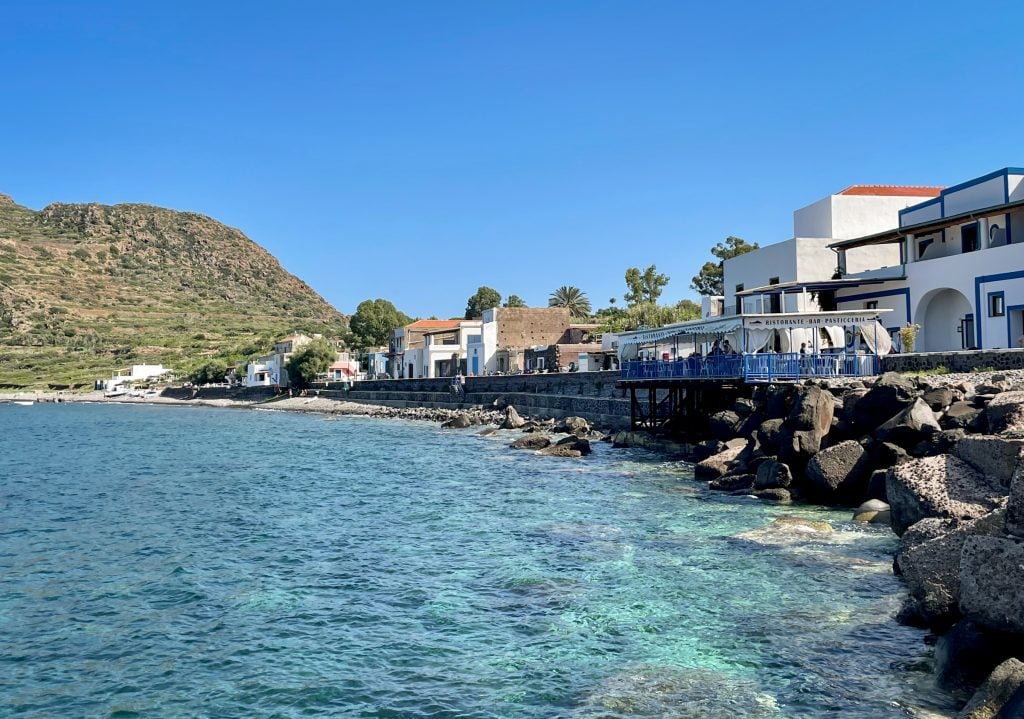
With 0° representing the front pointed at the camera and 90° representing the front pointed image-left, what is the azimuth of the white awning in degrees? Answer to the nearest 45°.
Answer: approximately 45°

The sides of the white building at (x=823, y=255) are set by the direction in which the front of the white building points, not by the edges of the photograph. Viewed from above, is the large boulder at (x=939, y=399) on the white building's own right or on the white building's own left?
on the white building's own left

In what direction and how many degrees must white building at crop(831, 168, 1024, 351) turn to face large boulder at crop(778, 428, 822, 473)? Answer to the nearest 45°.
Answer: approximately 45° to its left

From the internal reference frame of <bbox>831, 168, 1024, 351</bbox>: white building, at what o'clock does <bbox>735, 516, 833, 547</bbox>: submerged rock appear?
The submerged rock is roughly at 11 o'clock from the white building.

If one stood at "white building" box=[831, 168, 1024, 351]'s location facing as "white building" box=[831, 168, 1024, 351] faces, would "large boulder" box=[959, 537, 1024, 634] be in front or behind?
in front

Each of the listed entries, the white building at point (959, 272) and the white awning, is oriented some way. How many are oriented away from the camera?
0

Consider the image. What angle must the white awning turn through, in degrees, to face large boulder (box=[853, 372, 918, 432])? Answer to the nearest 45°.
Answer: approximately 45° to its left

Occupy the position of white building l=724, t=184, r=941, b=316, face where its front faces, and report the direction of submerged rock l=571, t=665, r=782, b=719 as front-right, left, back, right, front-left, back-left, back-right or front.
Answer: front-left

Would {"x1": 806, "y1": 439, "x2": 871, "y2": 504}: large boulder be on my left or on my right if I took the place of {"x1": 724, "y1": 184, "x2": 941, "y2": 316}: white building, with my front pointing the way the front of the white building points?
on my left

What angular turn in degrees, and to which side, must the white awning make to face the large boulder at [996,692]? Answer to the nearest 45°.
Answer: approximately 45° to its left

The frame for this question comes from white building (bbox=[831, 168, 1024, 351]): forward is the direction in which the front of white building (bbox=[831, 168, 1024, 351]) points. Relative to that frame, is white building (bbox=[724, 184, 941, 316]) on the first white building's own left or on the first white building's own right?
on the first white building's own right

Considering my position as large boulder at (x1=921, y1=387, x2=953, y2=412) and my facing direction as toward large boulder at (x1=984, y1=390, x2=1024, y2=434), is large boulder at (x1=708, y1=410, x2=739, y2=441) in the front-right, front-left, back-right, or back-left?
back-right
